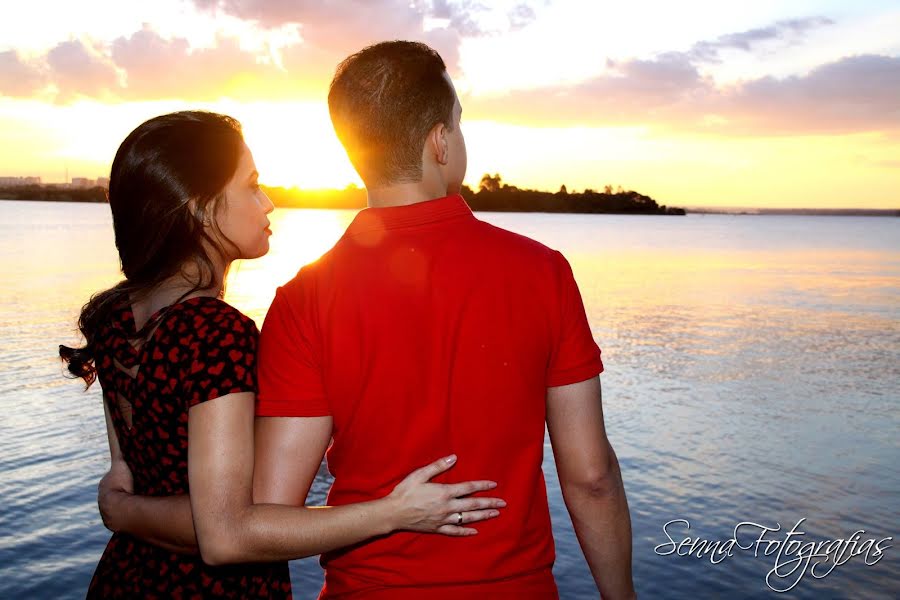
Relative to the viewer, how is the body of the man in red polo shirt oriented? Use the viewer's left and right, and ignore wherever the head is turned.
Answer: facing away from the viewer

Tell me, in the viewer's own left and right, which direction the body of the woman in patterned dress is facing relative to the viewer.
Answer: facing away from the viewer and to the right of the viewer

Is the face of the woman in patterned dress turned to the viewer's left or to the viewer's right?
to the viewer's right
